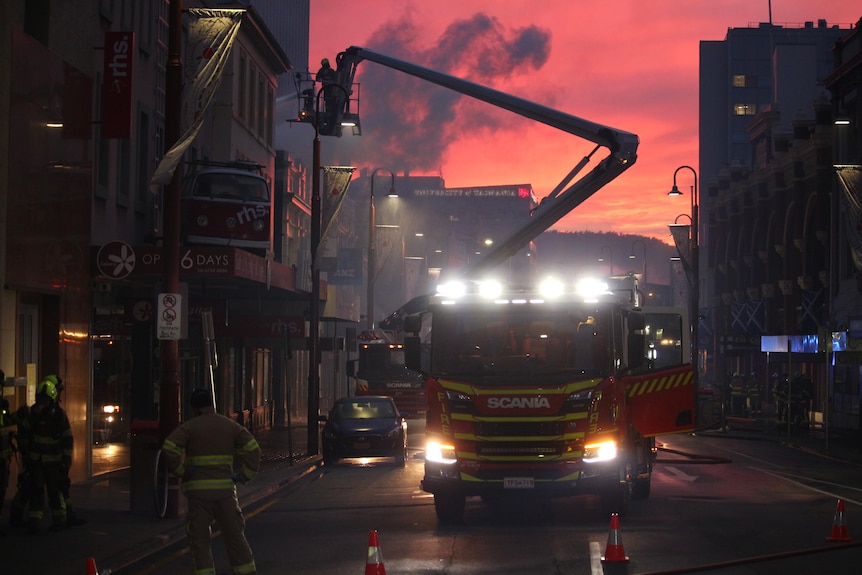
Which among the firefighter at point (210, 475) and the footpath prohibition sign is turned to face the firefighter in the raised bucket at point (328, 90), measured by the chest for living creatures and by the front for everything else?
the firefighter at point (210, 475)

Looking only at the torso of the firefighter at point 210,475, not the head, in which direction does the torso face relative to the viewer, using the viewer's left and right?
facing away from the viewer

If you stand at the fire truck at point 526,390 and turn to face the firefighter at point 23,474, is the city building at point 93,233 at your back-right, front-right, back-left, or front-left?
front-right

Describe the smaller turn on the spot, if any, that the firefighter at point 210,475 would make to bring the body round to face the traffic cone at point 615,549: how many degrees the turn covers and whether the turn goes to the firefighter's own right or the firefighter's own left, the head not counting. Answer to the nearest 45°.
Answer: approximately 90° to the firefighter's own right

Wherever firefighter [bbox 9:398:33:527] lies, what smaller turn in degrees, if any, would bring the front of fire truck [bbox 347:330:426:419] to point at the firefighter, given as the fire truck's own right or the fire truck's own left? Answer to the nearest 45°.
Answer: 0° — it already faces them

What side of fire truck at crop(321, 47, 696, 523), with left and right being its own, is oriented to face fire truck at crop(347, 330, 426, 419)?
back

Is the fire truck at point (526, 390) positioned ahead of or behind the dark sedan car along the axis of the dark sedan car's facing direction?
ahead

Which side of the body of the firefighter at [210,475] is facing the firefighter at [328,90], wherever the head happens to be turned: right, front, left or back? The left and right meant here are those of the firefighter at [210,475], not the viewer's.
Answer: front

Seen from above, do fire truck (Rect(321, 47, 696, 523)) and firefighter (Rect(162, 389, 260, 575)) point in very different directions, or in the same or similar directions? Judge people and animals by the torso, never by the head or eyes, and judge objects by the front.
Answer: very different directions

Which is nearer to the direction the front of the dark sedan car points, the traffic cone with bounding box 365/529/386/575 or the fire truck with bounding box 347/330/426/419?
the traffic cone

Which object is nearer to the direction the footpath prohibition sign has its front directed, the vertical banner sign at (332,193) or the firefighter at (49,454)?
the firefighter

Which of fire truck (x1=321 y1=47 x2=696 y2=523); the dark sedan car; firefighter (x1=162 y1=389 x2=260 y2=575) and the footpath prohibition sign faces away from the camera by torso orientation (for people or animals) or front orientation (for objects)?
the firefighter

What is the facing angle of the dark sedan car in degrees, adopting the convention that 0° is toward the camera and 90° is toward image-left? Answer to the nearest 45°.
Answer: approximately 0°

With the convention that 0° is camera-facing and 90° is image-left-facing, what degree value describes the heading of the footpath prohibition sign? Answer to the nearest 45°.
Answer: approximately 0°

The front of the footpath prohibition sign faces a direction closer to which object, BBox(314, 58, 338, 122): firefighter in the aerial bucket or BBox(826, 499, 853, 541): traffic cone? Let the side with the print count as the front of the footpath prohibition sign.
the traffic cone

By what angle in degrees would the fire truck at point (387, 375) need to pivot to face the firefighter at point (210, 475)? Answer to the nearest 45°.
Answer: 0° — it already faces them

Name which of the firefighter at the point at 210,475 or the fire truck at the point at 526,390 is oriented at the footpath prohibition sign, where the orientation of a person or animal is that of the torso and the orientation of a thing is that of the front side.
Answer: the firefighter

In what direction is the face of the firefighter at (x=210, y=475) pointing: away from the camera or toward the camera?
away from the camera
